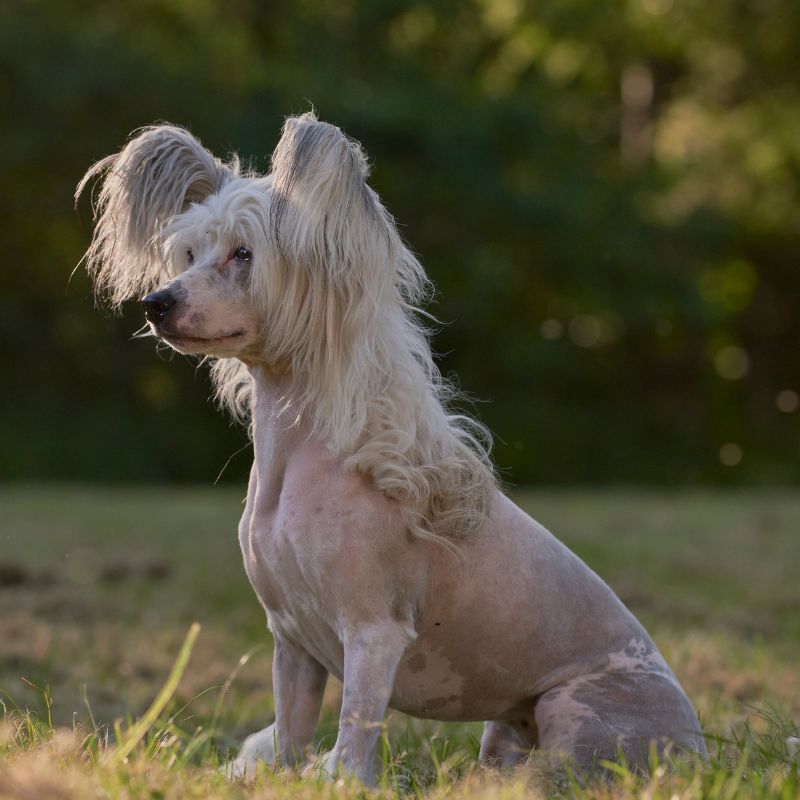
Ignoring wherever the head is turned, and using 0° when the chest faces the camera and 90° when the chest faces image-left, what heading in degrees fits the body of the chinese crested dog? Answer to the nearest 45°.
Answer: approximately 45°
